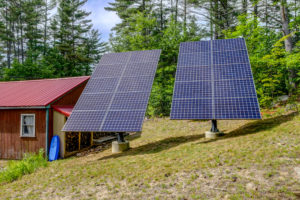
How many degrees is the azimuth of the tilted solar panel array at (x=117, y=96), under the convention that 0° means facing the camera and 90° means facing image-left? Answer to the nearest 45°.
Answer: approximately 0°

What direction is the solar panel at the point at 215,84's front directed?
toward the camera

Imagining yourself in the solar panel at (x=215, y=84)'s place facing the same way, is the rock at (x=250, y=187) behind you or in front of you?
in front

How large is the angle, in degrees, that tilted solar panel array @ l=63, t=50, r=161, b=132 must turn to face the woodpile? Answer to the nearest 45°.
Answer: approximately 180°

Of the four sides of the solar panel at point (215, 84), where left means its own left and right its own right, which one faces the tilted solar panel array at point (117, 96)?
right

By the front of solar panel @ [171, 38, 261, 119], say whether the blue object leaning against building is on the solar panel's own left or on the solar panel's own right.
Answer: on the solar panel's own right

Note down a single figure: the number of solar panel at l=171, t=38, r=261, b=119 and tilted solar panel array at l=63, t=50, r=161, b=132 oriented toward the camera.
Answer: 2

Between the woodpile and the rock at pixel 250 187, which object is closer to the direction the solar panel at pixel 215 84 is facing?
the rock

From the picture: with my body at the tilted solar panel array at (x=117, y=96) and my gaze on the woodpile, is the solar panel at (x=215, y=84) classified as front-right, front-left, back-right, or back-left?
back-right
